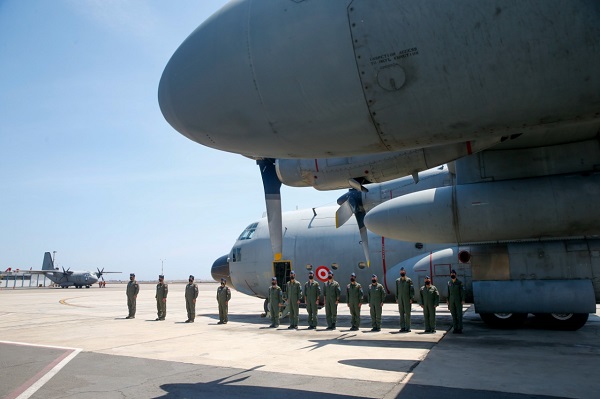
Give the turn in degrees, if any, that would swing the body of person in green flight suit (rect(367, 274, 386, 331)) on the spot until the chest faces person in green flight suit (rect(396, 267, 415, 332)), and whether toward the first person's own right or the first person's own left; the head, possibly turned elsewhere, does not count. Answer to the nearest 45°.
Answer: approximately 90° to the first person's own left

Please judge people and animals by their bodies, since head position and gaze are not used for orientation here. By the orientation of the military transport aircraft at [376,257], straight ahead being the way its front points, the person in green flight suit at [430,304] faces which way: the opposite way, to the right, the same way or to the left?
to the left

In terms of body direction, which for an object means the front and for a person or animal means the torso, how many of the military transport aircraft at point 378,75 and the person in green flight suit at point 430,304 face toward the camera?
1

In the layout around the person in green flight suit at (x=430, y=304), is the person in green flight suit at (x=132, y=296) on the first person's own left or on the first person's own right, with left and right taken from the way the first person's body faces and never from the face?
on the first person's own right

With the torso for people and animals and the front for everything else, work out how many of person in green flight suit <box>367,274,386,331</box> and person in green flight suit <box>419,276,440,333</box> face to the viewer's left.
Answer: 0

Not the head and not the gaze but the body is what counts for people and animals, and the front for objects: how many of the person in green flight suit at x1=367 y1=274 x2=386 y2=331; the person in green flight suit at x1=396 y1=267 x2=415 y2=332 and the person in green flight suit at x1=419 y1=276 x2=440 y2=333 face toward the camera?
3

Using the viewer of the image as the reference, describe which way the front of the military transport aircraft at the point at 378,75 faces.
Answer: facing to the left of the viewer

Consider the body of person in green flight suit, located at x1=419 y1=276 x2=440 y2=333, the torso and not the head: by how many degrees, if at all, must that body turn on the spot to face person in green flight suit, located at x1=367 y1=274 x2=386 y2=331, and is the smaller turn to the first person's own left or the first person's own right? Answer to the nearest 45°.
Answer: approximately 90° to the first person's own right

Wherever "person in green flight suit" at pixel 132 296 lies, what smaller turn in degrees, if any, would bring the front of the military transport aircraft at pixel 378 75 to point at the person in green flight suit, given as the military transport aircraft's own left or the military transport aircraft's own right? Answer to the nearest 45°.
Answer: approximately 45° to the military transport aircraft's own right

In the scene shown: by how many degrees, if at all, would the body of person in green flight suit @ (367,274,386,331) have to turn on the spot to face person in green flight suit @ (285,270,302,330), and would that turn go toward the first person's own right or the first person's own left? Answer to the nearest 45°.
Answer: approximately 90° to the first person's own right

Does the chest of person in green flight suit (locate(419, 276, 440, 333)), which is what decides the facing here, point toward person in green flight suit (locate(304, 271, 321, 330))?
no

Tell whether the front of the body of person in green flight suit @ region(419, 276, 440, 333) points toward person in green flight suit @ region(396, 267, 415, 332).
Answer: no

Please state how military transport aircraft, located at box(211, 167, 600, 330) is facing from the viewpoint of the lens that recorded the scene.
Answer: facing to the left of the viewer

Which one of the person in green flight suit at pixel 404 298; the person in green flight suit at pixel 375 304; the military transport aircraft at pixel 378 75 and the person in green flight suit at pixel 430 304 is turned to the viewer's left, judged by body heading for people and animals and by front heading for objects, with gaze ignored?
the military transport aircraft

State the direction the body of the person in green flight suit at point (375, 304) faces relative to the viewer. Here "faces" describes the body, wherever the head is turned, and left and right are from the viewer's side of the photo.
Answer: facing the viewer

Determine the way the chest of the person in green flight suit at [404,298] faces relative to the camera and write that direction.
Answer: toward the camera
